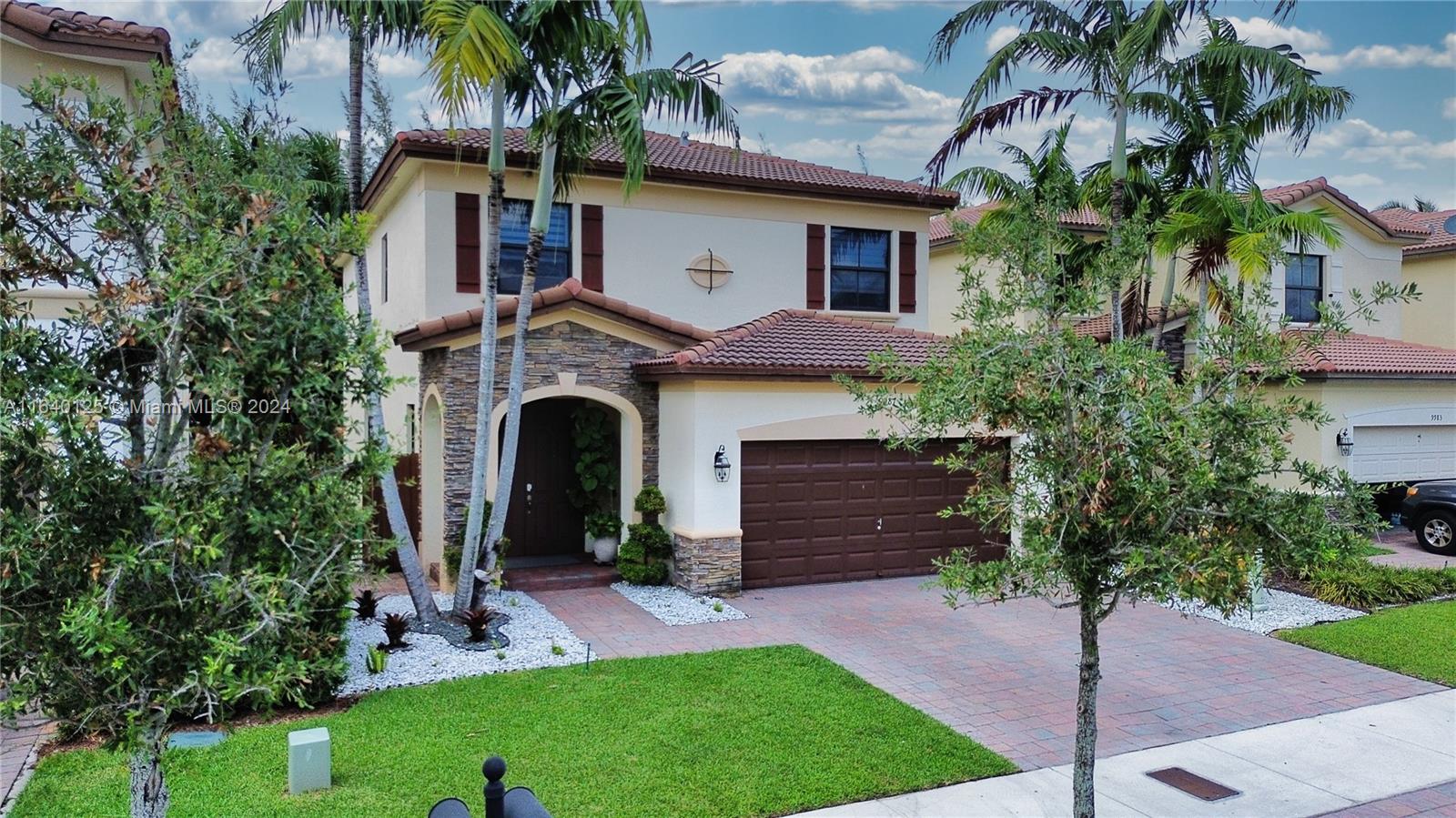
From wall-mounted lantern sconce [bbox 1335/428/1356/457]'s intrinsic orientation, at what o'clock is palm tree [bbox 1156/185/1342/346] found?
The palm tree is roughly at 2 o'clock from the wall-mounted lantern sconce.

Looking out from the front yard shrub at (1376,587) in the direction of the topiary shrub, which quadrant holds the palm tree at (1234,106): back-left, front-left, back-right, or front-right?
front-right

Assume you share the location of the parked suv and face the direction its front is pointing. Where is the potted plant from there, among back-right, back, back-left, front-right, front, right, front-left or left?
front-left

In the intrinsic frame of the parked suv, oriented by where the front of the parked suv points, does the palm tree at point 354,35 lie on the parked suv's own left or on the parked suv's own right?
on the parked suv's own left

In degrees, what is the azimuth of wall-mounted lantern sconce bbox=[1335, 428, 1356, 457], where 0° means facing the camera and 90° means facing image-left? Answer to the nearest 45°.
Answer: approximately 315°

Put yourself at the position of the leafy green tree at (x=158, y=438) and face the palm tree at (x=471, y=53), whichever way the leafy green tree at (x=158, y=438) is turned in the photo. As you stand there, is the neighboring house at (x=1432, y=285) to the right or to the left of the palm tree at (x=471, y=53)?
right

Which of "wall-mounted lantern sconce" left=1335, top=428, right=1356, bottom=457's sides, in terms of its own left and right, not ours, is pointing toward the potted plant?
right

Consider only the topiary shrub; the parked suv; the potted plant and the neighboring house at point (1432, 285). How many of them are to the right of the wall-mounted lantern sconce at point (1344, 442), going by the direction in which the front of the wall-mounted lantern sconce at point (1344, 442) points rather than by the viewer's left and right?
2

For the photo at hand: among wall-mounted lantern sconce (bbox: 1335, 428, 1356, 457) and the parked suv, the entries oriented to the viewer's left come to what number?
1

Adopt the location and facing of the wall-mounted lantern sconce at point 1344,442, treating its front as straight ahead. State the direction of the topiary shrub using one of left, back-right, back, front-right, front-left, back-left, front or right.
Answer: right

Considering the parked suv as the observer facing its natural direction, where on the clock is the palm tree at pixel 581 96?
The palm tree is roughly at 10 o'clock from the parked suv.

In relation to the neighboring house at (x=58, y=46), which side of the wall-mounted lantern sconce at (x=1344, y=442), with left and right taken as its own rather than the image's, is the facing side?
right

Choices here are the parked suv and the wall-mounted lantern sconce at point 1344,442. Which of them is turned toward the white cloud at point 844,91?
the parked suv

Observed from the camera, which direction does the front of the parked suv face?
facing to the left of the viewer

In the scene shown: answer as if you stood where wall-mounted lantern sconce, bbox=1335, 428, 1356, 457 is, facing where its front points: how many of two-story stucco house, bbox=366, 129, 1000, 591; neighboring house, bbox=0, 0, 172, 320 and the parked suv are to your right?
2
